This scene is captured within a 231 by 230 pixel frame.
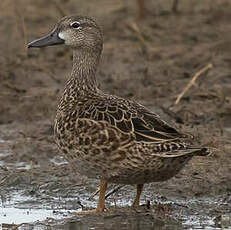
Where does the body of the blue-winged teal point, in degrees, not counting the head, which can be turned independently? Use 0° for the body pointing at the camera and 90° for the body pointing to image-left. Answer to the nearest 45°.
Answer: approximately 90°
